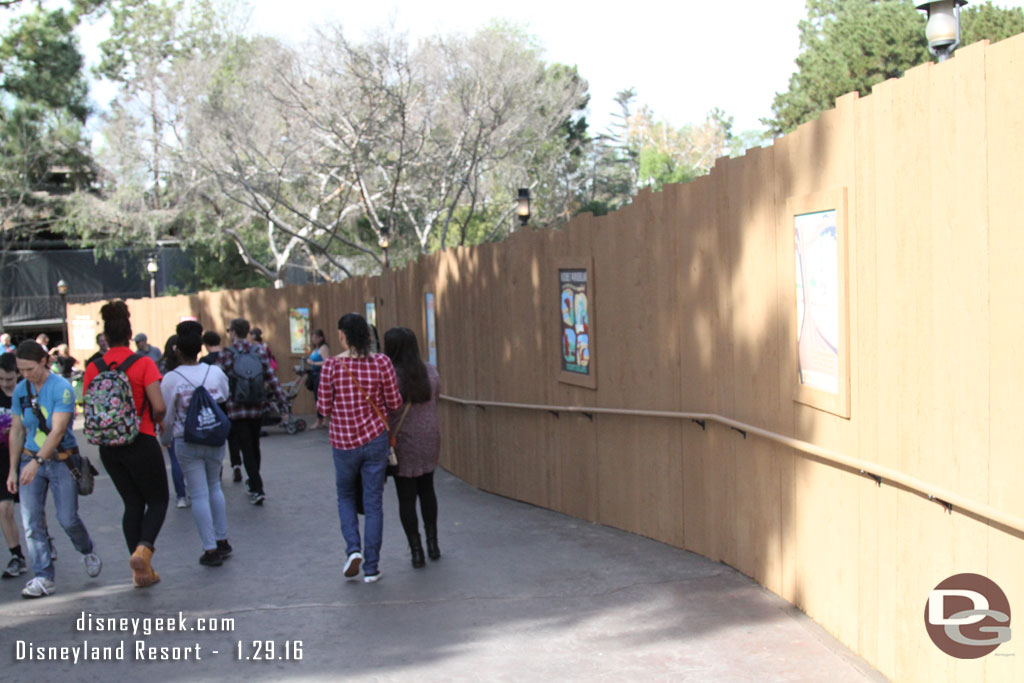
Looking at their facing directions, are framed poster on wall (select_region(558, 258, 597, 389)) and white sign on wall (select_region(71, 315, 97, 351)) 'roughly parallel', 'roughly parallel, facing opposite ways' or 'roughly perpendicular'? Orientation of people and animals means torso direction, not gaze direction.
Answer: roughly perpendicular

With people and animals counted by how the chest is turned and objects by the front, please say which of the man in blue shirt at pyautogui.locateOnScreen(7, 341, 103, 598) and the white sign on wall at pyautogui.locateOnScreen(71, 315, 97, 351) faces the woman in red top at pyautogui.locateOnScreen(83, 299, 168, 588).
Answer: the white sign on wall

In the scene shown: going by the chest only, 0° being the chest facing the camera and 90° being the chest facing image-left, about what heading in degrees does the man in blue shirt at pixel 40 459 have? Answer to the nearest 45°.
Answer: approximately 45°

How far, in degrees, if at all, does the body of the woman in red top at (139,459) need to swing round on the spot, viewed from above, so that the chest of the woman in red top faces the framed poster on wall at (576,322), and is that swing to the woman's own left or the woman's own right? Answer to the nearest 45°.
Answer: approximately 90° to the woman's own right

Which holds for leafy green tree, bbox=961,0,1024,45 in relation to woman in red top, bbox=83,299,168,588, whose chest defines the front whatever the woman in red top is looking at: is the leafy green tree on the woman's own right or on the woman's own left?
on the woman's own right

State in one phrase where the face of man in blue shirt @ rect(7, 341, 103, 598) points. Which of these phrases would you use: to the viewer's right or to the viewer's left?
to the viewer's left

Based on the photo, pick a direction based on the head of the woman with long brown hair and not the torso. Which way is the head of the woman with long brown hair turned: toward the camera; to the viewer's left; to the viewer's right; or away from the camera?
away from the camera

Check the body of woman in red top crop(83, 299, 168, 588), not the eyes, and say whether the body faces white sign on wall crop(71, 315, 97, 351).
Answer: yes

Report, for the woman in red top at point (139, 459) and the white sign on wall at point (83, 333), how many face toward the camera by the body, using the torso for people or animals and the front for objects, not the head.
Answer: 1

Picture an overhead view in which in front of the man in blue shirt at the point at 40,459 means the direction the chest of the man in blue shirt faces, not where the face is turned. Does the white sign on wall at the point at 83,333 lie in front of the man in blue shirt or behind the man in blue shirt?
behind

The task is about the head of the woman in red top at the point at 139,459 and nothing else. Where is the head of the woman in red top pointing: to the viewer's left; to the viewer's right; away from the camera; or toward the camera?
away from the camera

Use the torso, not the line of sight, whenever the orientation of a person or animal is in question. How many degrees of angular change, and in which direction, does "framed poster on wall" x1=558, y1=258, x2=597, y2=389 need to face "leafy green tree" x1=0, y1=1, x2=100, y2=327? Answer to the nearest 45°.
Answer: approximately 90° to its right

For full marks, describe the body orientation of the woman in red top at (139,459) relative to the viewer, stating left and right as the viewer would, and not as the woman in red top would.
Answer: facing away from the viewer
